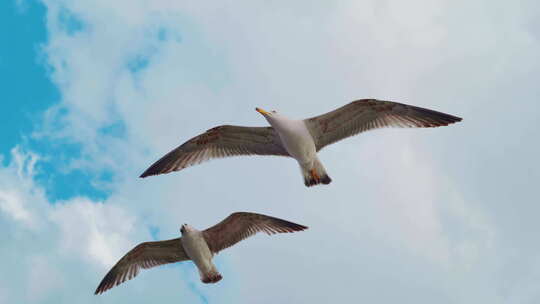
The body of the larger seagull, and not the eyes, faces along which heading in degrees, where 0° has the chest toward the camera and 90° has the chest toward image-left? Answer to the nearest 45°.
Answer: approximately 45°

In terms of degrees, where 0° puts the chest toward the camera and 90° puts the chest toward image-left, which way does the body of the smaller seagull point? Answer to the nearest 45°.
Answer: approximately 45°
